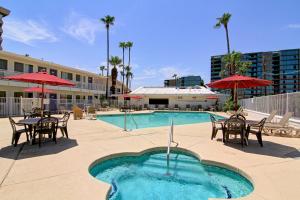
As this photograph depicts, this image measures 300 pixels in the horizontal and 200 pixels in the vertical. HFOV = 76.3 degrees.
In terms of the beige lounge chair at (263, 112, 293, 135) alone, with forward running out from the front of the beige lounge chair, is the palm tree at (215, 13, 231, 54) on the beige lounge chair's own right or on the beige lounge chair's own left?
on the beige lounge chair's own right

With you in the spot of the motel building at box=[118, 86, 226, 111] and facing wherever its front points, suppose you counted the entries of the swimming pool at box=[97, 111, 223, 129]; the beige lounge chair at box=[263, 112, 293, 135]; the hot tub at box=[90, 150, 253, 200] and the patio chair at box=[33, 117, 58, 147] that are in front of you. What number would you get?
4

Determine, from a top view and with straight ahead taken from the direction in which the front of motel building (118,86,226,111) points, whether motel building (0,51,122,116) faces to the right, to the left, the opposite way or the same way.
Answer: to the left

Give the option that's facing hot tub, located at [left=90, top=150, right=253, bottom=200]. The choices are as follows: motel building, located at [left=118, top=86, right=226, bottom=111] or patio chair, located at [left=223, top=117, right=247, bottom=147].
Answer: the motel building

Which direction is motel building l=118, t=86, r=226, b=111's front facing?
toward the camera

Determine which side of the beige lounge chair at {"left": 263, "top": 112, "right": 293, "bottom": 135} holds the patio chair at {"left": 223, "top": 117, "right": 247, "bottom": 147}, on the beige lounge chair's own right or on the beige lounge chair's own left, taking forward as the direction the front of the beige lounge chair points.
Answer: on the beige lounge chair's own left

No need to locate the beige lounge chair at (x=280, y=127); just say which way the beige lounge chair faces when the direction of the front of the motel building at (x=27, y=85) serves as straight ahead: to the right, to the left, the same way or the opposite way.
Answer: the opposite way

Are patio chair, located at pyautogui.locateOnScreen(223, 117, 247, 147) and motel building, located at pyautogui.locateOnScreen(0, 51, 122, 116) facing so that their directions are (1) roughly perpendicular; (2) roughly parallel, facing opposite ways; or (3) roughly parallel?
roughly perpendicular

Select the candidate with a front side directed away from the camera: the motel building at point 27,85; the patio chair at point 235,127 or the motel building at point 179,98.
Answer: the patio chair

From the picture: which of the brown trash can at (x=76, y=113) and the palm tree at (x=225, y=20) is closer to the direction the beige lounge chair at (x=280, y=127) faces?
the brown trash can

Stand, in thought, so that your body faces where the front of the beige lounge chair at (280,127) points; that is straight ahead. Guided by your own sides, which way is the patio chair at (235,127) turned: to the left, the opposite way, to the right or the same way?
to the right

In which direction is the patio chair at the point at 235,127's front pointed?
away from the camera

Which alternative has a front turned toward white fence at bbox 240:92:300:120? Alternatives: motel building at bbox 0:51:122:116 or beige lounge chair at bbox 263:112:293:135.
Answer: the motel building

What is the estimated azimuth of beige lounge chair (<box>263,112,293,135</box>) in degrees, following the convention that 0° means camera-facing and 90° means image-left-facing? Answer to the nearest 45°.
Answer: approximately 90°

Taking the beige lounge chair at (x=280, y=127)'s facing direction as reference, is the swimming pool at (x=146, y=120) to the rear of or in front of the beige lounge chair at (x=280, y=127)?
in front
